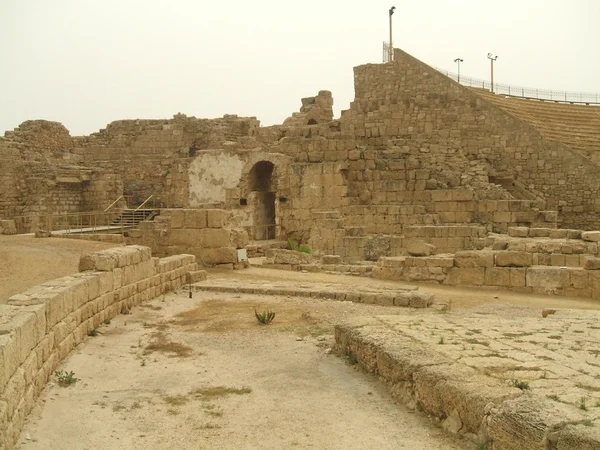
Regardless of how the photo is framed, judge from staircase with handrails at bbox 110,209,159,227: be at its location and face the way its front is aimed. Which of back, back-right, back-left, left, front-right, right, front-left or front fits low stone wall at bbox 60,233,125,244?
front

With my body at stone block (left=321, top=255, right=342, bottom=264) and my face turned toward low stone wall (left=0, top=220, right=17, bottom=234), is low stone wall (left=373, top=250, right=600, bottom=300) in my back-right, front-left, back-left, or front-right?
back-left

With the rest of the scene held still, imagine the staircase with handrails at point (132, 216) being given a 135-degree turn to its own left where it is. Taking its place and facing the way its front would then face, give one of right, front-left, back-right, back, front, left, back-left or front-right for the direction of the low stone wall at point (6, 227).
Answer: back

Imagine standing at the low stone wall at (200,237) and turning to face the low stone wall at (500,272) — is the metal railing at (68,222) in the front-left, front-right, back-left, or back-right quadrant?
back-left

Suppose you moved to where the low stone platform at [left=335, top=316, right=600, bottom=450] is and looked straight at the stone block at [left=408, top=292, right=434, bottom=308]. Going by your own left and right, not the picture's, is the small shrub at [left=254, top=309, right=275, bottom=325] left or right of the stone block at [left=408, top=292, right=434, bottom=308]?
left
